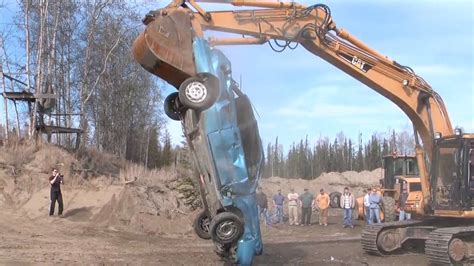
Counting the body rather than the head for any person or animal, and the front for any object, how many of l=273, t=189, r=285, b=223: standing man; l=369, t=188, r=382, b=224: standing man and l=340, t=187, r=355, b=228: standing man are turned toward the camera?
3

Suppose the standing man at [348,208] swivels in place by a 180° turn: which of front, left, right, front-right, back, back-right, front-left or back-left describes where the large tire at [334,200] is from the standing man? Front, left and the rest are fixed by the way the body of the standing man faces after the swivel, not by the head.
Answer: front

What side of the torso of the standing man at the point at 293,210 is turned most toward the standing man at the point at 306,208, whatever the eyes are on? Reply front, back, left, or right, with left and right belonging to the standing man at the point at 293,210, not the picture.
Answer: left

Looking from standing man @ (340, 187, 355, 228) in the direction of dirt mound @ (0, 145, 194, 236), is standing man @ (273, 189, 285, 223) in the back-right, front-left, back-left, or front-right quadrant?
front-right

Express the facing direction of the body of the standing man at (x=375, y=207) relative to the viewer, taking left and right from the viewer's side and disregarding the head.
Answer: facing the viewer

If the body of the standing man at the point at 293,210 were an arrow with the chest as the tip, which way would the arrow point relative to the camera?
toward the camera

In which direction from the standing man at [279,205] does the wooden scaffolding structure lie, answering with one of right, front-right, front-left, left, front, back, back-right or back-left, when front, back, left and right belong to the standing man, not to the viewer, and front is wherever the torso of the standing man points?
right

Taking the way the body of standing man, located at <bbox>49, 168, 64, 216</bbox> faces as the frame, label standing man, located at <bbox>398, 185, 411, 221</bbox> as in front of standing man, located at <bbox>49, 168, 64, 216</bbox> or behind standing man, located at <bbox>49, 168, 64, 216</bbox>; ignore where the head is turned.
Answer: in front

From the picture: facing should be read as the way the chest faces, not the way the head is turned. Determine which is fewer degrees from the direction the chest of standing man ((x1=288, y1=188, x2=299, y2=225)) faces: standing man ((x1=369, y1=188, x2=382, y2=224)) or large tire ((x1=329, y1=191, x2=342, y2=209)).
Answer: the standing man

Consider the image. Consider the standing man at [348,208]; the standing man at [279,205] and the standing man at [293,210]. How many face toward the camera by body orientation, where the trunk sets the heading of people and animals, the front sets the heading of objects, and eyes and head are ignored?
3

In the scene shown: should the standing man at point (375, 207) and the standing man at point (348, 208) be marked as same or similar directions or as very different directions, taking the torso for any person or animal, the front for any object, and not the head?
same or similar directions

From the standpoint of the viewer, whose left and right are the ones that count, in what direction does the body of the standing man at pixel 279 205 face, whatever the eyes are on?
facing the viewer

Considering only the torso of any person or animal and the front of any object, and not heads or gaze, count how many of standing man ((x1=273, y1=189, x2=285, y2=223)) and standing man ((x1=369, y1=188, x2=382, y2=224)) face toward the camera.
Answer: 2

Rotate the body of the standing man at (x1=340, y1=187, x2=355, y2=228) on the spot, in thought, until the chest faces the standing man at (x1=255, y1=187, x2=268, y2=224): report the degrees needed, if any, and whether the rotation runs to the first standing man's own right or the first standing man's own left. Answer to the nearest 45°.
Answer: approximately 90° to the first standing man's own right

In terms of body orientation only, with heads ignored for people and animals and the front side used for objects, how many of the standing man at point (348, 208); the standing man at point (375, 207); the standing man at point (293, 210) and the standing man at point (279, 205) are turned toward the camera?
4

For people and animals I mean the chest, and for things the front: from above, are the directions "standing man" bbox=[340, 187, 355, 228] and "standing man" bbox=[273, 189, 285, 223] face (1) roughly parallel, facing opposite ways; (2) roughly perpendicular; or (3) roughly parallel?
roughly parallel

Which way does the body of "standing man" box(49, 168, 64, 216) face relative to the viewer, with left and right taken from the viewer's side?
facing the viewer and to the right of the viewer
